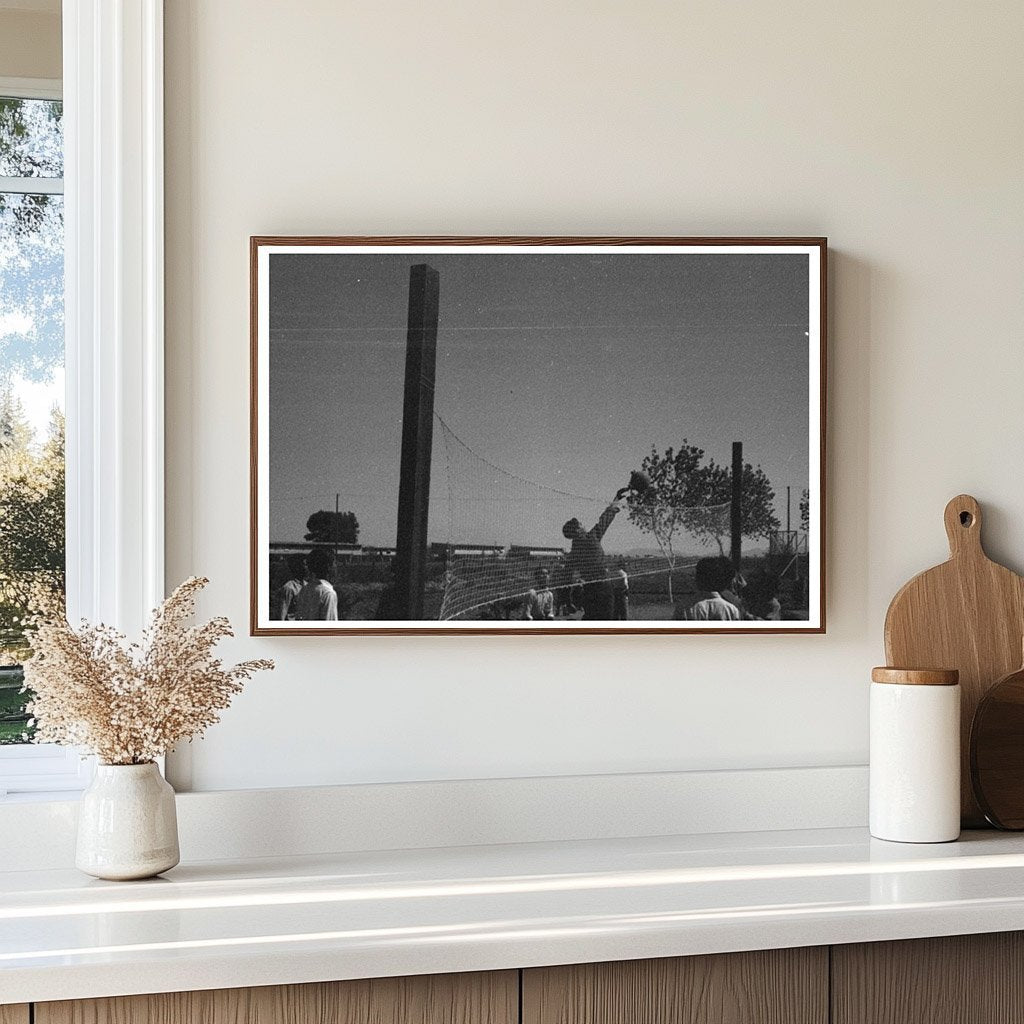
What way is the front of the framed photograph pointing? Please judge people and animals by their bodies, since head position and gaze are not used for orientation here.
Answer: toward the camera
